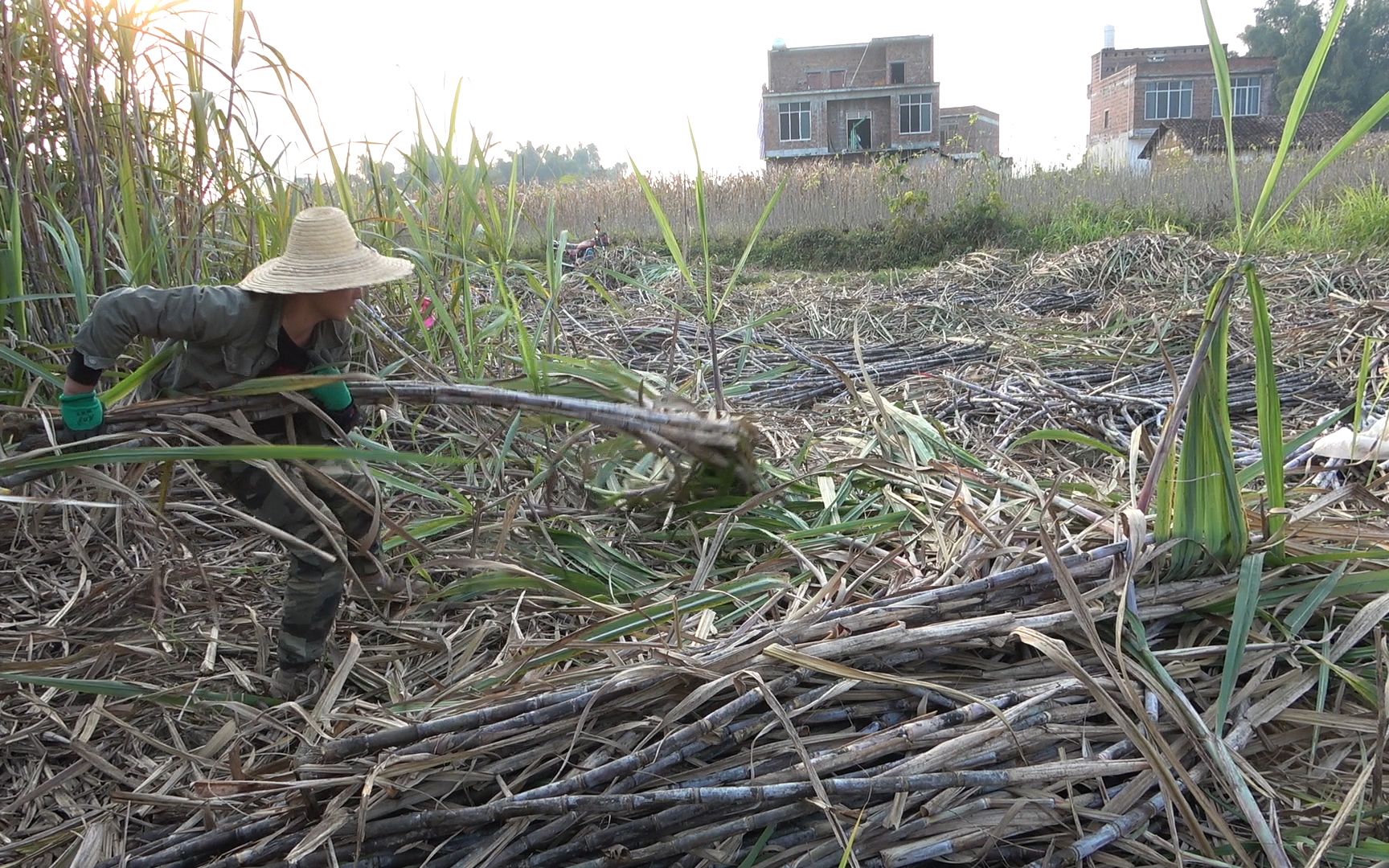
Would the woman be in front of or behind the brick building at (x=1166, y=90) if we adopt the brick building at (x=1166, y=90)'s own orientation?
in front

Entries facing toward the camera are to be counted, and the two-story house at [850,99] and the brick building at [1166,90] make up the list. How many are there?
2

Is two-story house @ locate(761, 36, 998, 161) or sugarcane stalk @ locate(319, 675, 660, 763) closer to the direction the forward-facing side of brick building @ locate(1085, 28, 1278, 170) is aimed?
the sugarcane stalk

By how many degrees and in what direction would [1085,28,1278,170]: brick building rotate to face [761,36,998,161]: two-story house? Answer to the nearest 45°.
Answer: approximately 45° to its right

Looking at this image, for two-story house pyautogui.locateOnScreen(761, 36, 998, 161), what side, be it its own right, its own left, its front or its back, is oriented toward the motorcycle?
front

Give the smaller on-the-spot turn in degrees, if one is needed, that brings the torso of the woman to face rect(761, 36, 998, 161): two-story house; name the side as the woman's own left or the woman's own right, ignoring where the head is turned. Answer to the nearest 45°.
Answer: approximately 90° to the woman's own left

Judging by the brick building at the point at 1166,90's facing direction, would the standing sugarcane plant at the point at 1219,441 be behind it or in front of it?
in front

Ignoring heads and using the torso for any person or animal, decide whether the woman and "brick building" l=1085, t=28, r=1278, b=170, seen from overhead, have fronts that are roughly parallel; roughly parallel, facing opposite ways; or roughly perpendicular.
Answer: roughly perpendicular

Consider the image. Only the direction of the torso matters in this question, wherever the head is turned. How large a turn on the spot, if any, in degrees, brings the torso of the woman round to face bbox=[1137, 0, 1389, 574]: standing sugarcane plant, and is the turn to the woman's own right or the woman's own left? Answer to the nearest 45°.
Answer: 0° — they already face it

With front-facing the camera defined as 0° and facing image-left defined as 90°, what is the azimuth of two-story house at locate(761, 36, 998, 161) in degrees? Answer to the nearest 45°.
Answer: approximately 0°
